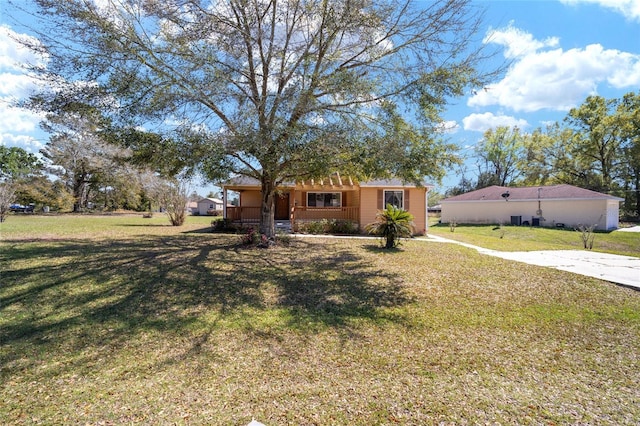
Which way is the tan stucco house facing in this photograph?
toward the camera

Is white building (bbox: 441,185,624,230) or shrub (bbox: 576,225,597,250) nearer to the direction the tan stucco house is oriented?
the shrub

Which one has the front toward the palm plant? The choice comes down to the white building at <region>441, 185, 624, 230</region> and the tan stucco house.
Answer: the tan stucco house

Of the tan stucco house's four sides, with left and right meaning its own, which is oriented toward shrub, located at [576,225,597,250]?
left

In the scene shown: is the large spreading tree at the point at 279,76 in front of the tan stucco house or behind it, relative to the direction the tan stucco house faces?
in front

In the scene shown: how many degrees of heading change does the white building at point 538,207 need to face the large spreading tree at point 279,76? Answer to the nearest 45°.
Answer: approximately 90° to its right

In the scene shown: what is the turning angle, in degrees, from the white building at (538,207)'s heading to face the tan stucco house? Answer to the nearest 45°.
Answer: approximately 135° to its right

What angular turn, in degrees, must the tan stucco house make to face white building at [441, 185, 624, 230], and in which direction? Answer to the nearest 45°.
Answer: approximately 135° to its left
